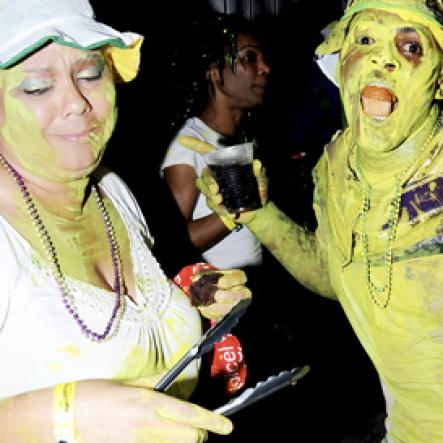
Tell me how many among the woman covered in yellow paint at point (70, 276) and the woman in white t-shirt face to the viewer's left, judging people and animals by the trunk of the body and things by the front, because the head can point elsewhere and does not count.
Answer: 0

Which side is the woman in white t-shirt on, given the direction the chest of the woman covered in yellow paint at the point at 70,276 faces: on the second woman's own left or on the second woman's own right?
on the second woman's own left

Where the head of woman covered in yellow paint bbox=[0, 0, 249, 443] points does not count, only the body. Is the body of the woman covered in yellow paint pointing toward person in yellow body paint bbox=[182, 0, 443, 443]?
no

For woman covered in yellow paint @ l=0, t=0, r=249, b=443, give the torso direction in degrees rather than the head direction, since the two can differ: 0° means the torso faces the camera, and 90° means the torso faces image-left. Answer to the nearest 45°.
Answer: approximately 315°

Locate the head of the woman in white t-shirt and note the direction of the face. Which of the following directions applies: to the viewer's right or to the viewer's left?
to the viewer's right

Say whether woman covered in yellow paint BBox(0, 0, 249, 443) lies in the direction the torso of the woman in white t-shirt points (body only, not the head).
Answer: no
